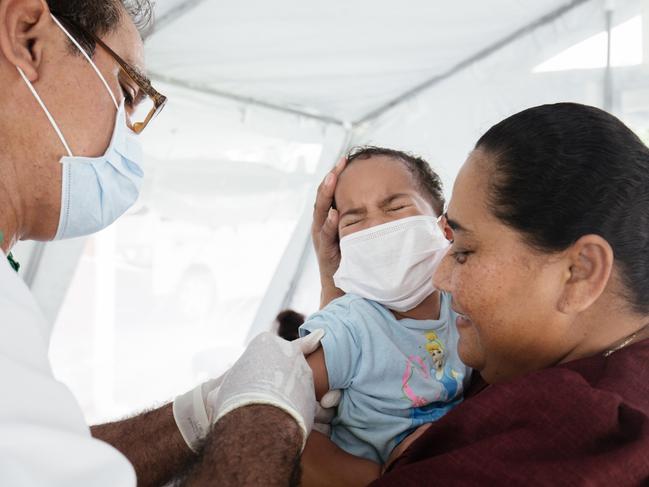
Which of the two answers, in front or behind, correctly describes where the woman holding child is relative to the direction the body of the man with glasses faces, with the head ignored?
in front

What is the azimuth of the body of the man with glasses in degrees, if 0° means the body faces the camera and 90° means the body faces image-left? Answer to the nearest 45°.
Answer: approximately 270°

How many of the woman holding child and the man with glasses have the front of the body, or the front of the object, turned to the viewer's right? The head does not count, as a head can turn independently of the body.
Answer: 1

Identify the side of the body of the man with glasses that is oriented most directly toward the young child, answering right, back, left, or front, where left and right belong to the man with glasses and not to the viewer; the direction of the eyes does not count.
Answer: front

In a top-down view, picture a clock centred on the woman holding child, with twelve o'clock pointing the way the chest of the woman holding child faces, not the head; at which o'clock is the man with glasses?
The man with glasses is roughly at 12 o'clock from the woman holding child.

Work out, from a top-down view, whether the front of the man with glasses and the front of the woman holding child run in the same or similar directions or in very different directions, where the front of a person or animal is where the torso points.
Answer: very different directions

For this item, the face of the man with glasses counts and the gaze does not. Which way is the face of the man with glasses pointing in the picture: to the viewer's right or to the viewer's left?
to the viewer's right

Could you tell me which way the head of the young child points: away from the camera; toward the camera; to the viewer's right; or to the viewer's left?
toward the camera

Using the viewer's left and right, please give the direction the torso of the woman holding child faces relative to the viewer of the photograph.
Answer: facing to the left of the viewer
